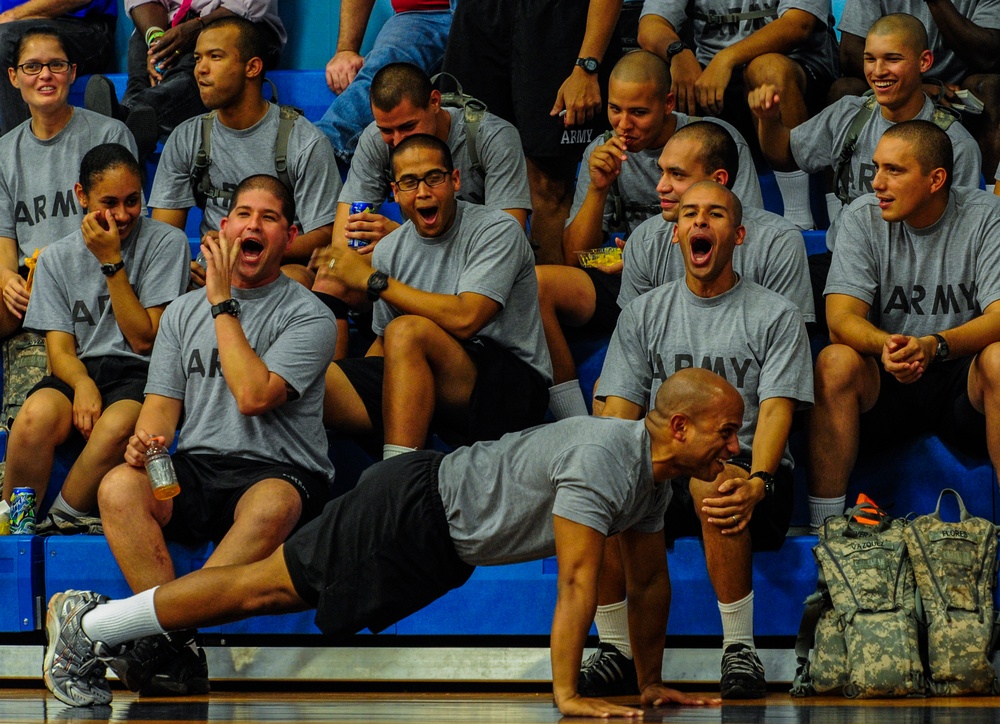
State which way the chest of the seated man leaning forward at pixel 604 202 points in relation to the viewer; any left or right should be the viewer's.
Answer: facing the viewer and to the left of the viewer

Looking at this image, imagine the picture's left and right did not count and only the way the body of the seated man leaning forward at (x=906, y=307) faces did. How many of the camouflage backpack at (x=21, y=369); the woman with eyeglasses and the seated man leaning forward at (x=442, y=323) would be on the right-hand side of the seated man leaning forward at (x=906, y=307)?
3

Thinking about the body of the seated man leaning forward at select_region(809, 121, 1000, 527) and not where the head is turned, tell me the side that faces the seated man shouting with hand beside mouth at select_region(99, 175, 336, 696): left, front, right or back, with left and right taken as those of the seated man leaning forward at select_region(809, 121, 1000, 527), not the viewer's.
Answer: right

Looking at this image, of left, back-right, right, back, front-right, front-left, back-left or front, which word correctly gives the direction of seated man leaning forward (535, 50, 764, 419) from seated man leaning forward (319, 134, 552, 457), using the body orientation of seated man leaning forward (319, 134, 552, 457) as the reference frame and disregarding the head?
back

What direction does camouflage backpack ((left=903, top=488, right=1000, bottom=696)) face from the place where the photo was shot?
facing the viewer

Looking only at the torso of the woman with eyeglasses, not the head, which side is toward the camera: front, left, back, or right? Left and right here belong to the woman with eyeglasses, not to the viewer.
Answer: front

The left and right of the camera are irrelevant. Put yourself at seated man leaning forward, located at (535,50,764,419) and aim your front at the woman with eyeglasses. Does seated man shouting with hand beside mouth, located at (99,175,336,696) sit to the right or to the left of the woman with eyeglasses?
left

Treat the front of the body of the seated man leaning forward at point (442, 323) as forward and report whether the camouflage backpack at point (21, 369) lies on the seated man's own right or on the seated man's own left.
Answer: on the seated man's own right

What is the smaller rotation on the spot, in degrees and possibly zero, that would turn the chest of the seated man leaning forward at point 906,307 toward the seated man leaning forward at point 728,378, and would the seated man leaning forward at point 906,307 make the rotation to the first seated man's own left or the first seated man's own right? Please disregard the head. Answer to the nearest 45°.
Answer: approximately 45° to the first seated man's own right

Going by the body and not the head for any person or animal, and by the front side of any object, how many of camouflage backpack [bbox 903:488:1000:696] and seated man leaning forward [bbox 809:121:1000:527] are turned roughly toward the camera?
2

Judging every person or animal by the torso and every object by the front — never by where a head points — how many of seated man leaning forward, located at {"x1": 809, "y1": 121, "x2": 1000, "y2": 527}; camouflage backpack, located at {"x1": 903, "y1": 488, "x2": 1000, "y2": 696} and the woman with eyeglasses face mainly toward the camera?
3
